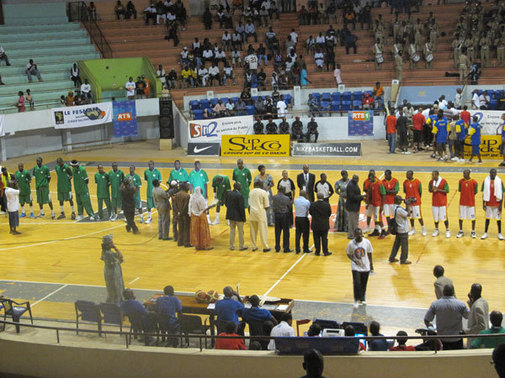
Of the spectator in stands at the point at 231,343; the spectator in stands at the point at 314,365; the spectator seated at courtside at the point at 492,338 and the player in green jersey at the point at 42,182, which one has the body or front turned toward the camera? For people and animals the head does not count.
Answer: the player in green jersey

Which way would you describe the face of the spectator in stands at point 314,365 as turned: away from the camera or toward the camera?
away from the camera

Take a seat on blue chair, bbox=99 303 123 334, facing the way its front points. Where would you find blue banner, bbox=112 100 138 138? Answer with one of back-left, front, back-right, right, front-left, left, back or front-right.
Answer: front-left

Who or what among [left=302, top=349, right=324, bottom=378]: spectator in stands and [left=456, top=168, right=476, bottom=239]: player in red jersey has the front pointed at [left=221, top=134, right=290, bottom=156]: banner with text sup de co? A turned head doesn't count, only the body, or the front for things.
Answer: the spectator in stands

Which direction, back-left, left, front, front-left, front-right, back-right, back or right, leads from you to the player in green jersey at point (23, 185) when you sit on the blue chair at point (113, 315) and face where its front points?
front-left

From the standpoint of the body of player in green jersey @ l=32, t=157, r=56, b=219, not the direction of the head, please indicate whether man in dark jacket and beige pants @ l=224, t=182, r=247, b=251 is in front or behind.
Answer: in front

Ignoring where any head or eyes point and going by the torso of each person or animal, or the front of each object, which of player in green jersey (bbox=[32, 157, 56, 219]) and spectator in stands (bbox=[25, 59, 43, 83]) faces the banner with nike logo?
the spectator in stands

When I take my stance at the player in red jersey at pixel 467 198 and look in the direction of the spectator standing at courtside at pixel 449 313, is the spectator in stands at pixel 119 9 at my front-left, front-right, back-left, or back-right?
back-right

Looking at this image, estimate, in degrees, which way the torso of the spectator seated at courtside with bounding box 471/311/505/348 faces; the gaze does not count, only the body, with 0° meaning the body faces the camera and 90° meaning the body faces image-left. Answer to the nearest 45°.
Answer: approximately 180°

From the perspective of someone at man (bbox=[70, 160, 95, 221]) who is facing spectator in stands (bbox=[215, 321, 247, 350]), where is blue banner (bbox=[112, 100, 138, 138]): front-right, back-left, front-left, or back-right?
back-left

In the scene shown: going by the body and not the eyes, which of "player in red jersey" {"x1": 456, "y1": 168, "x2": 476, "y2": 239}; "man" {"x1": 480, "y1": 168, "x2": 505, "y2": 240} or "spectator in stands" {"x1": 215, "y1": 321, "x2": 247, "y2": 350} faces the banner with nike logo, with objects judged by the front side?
the spectator in stands

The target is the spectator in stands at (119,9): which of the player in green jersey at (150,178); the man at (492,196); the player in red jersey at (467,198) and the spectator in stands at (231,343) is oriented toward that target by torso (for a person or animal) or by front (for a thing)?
the spectator in stands at (231,343)

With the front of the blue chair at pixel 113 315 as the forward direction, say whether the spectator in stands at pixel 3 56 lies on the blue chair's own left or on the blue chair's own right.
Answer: on the blue chair's own left

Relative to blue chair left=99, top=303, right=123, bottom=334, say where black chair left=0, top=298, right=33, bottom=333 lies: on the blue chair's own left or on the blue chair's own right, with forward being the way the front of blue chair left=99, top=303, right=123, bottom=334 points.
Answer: on the blue chair's own left
